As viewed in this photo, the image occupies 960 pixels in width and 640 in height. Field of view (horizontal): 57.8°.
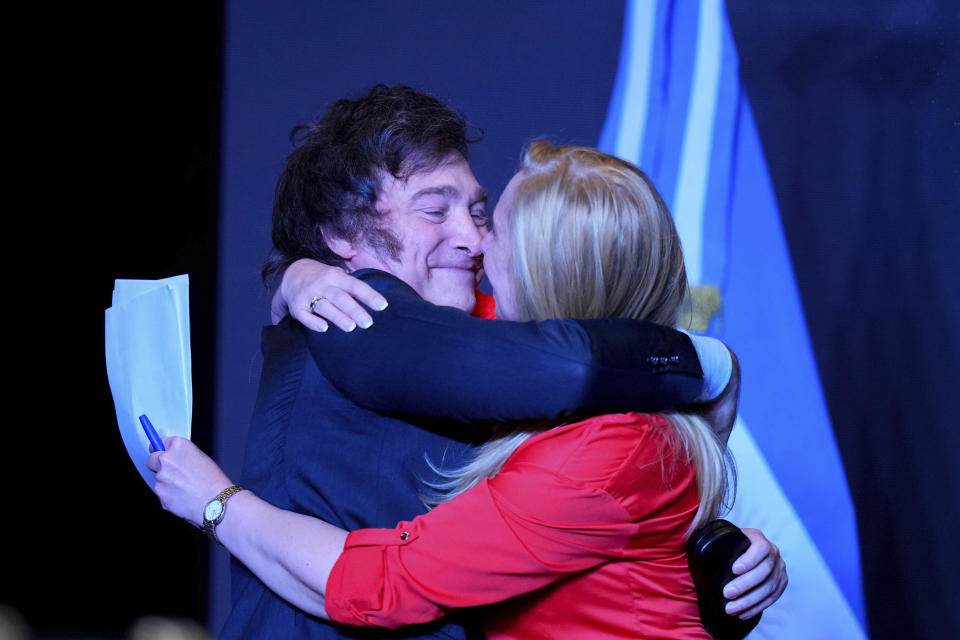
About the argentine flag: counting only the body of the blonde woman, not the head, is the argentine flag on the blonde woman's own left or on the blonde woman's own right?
on the blonde woman's own right

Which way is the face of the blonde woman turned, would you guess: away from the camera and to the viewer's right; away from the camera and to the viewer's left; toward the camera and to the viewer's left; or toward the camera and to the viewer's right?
away from the camera and to the viewer's left

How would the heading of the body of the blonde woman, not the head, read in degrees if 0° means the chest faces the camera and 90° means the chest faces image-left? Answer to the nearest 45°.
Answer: approximately 90°
